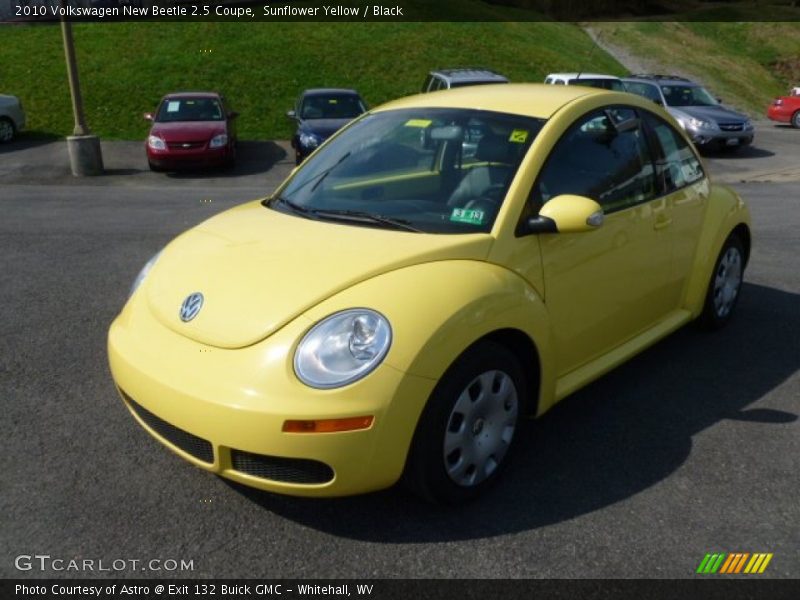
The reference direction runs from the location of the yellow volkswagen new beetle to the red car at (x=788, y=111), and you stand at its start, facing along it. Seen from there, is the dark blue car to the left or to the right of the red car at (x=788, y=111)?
left

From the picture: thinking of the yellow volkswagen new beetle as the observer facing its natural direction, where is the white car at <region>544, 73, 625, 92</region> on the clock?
The white car is roughly at 5 o'clock from the yellow volkswagen new beetle.

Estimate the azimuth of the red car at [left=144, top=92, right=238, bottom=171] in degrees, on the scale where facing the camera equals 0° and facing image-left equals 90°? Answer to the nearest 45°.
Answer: approximately 0°

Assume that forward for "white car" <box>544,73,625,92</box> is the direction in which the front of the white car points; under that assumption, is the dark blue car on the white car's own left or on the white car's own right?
on the white car's own right

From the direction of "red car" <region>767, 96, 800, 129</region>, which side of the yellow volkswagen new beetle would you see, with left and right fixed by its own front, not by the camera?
back

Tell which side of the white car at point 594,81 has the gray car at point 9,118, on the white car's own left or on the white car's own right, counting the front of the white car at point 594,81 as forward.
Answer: on the white car's own right

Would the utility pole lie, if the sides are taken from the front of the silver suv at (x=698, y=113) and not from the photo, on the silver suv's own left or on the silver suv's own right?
on the silver suv's own right

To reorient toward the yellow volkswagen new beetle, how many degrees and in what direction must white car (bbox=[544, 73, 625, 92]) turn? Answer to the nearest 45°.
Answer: approximately 45° to its right
